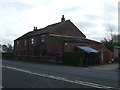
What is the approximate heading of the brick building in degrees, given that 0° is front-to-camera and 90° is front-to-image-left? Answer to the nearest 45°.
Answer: approximately 45°

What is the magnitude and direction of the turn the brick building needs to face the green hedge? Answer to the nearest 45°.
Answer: approximately 45° to its left
